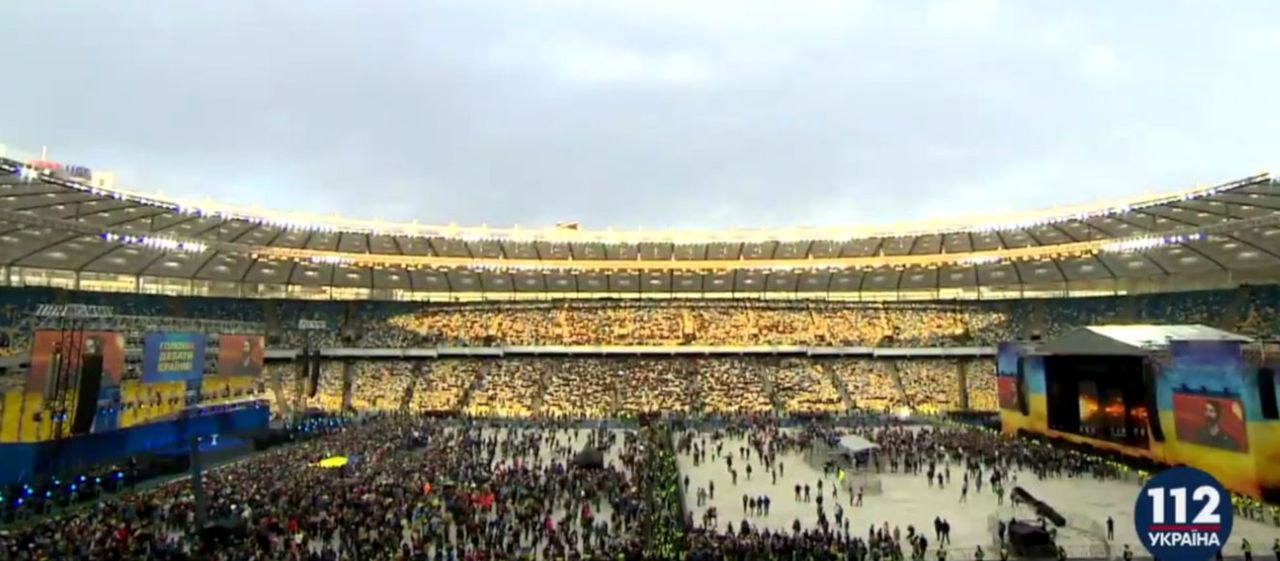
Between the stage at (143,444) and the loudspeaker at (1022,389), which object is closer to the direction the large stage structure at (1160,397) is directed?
the stage

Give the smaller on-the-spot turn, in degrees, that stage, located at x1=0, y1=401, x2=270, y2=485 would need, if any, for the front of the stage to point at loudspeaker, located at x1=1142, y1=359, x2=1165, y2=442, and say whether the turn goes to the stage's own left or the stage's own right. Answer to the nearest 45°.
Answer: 0° — it already faces it

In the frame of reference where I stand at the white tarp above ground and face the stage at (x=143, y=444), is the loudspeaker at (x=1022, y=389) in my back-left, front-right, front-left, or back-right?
back-right

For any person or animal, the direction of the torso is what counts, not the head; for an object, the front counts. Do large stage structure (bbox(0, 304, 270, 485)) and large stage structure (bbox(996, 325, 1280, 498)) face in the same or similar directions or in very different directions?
very different directions

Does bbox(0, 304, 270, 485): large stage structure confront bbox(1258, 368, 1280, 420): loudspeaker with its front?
yes
